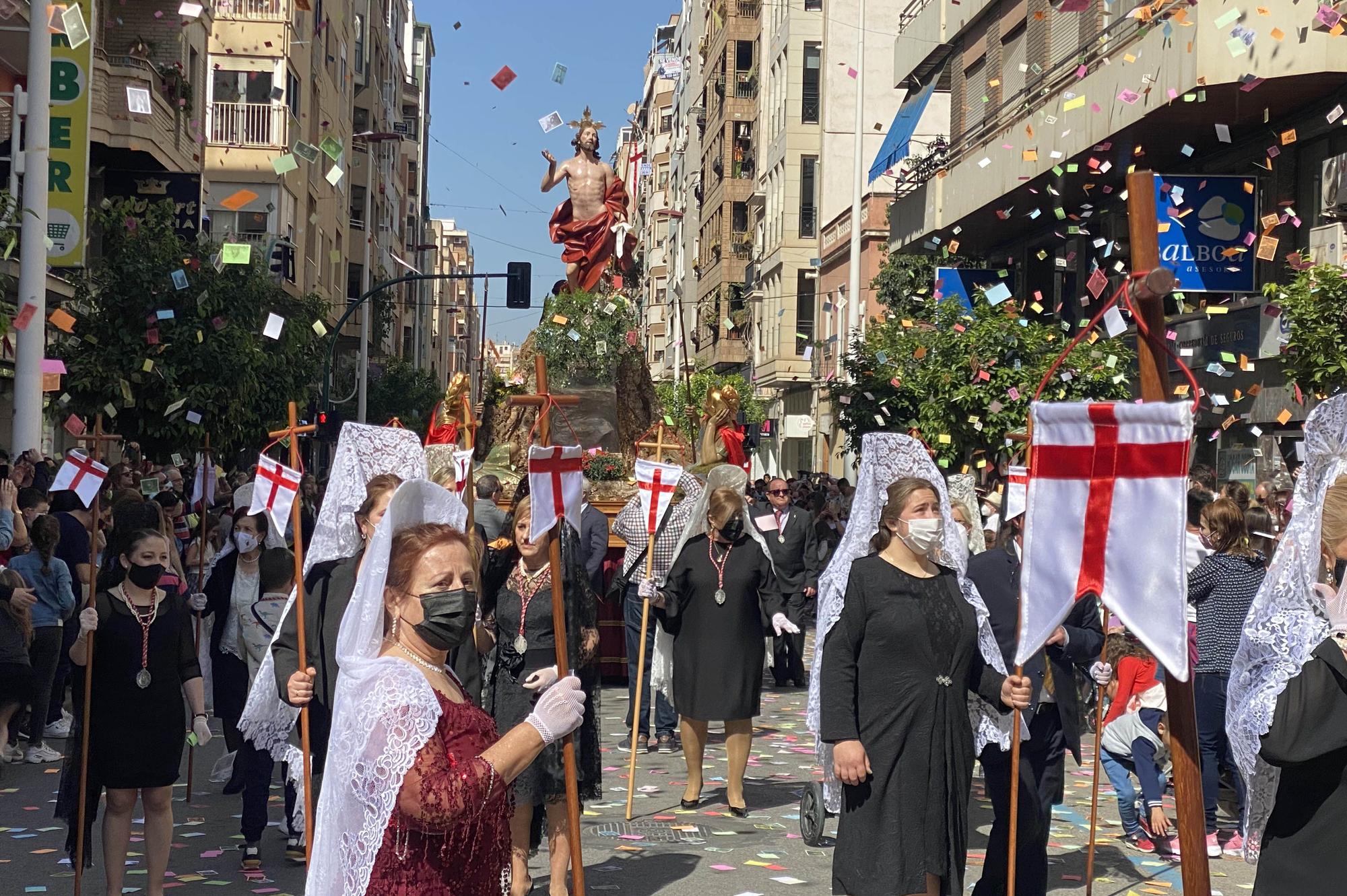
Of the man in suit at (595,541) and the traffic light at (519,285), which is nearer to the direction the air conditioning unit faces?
the man in suit

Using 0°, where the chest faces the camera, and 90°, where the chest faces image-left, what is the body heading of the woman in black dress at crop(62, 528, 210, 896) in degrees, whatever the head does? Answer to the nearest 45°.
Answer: approximately 0°

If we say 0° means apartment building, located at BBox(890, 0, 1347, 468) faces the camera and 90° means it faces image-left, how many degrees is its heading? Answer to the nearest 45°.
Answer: approximately 45°

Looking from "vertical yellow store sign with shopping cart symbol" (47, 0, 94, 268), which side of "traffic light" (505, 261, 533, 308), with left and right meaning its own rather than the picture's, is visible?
back

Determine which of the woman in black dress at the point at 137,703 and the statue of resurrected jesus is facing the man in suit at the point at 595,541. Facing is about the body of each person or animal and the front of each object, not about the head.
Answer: the statue of resurrected jesus
